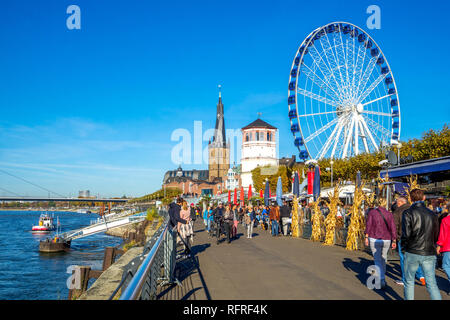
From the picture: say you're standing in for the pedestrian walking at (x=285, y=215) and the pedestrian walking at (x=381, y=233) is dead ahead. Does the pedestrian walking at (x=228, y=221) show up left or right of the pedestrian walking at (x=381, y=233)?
right

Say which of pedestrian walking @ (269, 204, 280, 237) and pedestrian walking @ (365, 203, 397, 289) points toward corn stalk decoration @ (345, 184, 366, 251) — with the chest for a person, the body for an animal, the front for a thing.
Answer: pedestrian walking @ (365, 203, 397, 289)

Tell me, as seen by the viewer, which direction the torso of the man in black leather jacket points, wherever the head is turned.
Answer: away from the camera

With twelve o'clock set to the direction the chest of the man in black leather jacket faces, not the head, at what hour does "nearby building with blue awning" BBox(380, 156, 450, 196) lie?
The nearby building with blue awning is roughly at 12 o'clock from the man in black leather jacket.

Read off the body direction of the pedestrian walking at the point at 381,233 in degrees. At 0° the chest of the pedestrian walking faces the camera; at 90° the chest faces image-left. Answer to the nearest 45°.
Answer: approximately 180°
